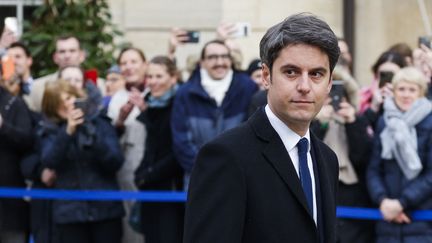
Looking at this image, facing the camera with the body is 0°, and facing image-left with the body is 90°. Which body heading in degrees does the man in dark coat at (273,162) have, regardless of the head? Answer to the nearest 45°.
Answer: approximately 315°

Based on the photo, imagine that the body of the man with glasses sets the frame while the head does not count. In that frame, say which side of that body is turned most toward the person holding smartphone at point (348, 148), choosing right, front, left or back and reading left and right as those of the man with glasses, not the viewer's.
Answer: left

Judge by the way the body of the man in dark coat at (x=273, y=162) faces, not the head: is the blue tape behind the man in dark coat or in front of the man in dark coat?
behind

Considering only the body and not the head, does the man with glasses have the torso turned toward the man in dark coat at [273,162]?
yes

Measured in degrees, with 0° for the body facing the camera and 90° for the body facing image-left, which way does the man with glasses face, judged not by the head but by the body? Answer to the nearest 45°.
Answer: approximately 0°

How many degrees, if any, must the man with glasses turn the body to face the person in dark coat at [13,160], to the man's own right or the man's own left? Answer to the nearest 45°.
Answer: approximately 90° to the man's own right

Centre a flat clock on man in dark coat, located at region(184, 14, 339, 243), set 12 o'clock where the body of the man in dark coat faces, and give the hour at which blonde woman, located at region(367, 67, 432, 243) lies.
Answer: The blonde woman is roughly at 8 o'clock from the man in dark coat.

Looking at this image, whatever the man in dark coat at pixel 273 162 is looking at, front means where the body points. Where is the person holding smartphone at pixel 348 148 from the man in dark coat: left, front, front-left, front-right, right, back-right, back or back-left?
back-left

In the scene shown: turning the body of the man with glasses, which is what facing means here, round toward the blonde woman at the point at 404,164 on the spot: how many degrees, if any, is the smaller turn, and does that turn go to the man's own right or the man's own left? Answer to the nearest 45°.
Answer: approximately 45° to the man's own left

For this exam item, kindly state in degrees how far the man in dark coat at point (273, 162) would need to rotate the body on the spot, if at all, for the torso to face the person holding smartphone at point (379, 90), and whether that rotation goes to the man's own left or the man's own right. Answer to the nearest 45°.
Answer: approximately 135° to the man's own left
